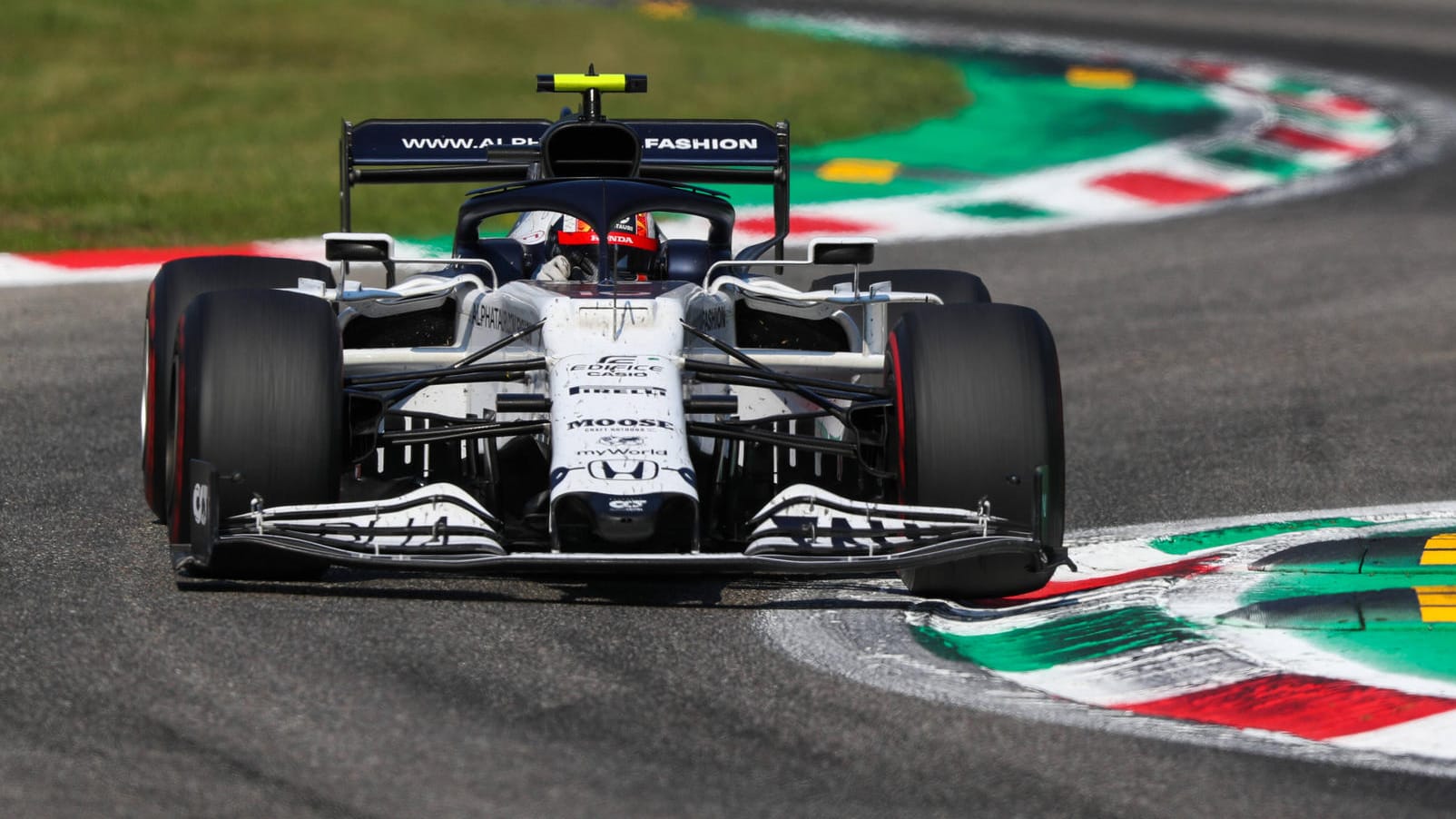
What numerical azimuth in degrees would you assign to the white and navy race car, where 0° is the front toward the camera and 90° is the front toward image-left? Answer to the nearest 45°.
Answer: approximately 0°
